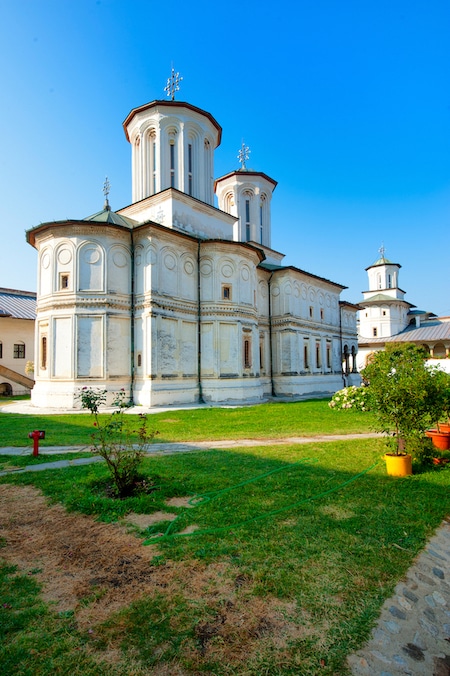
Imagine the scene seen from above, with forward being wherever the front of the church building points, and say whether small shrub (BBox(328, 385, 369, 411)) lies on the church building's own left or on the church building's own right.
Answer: on the church building's own right

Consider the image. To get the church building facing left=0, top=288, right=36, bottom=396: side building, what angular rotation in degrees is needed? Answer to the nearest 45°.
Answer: approximately 90° to its left

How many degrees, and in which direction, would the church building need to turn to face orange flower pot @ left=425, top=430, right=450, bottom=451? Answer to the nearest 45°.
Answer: approximately 90° to its right

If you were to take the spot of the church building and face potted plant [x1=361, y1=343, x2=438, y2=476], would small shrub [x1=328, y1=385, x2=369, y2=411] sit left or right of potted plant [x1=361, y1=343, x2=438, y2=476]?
left

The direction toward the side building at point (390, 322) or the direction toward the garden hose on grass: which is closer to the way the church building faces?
the side building

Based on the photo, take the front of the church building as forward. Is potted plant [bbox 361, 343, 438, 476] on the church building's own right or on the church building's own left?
on the church building's own right

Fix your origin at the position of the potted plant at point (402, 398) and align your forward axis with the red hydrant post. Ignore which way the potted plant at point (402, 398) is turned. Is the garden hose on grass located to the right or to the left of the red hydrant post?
left

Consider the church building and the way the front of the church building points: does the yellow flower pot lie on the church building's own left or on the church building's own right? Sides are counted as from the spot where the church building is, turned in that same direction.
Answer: on the church building's own right

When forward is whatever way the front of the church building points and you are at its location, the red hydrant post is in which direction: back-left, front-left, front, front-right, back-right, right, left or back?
back-right

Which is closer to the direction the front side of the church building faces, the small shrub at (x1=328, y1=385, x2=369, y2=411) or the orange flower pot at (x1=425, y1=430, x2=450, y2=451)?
the small shrub

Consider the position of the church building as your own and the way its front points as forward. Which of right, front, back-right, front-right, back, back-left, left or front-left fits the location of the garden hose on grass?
back-right

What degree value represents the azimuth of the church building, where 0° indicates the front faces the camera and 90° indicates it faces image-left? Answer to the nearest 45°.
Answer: approximately 225°

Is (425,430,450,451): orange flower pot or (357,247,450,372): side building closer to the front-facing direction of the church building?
the side building

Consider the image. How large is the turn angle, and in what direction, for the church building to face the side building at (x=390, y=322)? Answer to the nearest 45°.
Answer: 0° — it already faces it
